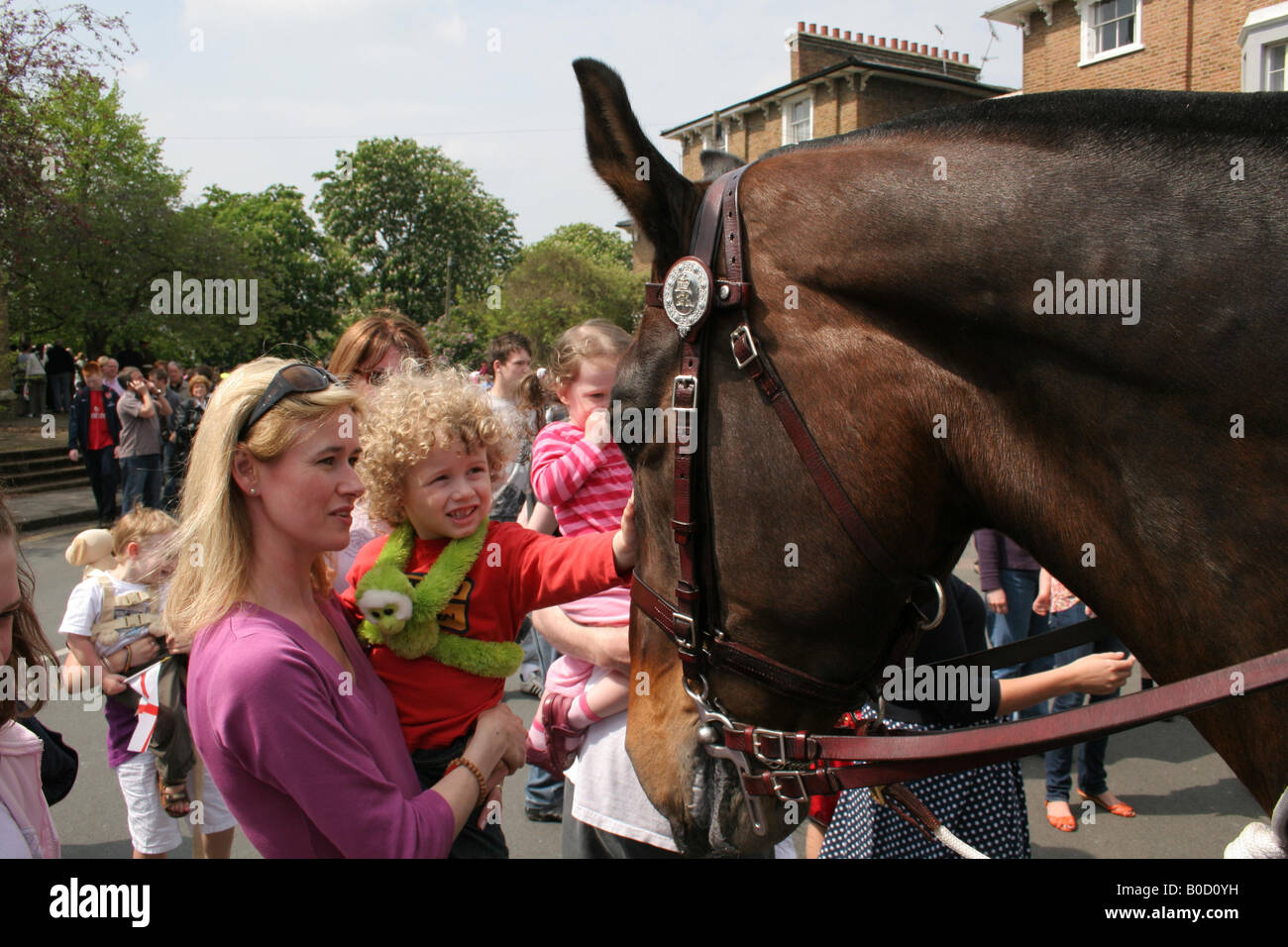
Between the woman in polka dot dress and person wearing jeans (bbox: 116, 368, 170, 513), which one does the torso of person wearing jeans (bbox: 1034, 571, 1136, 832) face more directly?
the woman in polka dot dress

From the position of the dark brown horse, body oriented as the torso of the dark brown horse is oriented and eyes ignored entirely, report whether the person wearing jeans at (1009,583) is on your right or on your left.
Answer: on your right

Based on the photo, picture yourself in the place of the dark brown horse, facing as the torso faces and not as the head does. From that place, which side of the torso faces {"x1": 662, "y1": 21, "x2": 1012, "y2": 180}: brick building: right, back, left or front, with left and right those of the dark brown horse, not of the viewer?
right

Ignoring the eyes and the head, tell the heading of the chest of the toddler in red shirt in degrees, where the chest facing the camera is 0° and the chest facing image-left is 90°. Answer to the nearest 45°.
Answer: approximately 315°

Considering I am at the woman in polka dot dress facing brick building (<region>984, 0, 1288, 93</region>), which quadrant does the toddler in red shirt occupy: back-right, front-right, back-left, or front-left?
back-left

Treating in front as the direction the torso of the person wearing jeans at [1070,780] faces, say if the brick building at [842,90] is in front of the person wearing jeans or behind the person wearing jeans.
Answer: behind

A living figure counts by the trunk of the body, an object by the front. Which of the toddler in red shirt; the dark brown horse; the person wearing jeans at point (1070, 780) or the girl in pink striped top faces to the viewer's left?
the dark brown horse

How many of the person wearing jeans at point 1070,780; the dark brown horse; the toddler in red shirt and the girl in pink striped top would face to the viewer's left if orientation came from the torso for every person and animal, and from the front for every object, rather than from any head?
1

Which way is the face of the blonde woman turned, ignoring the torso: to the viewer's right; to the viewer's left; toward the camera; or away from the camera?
to the viewer's right

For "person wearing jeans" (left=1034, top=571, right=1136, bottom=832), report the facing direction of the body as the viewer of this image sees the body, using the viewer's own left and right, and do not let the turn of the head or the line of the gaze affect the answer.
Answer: facing the viewer and to the right of the viewer

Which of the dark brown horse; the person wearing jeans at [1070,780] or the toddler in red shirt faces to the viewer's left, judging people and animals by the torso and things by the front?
the dark brown horse

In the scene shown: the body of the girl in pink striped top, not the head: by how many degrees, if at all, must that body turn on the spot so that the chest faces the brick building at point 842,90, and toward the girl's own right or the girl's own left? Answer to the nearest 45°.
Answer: approximately 135° to the girl's own left

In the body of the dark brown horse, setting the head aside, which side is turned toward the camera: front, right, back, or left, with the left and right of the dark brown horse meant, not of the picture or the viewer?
left
